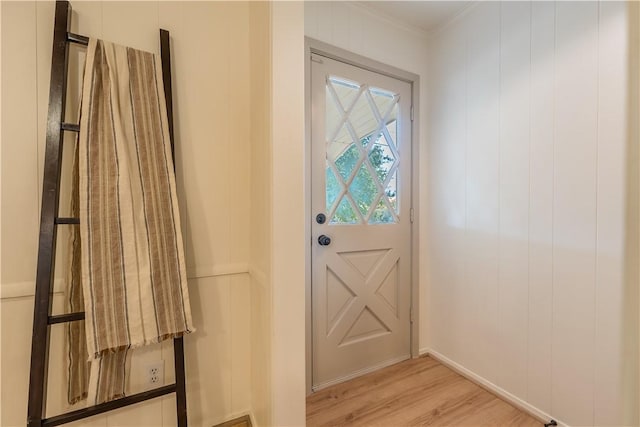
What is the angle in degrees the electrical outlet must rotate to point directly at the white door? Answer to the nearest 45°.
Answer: approximately 90° to its left

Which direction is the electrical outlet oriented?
toward the camera
